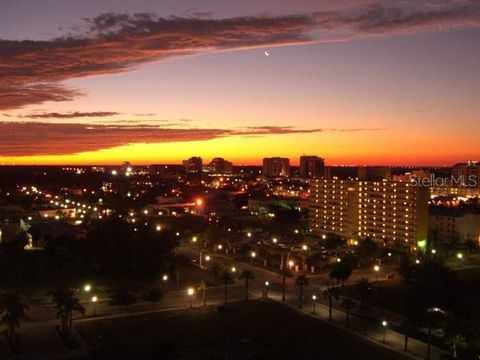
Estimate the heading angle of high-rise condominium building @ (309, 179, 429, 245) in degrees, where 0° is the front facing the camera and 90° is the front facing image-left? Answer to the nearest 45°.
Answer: approximately 45°
